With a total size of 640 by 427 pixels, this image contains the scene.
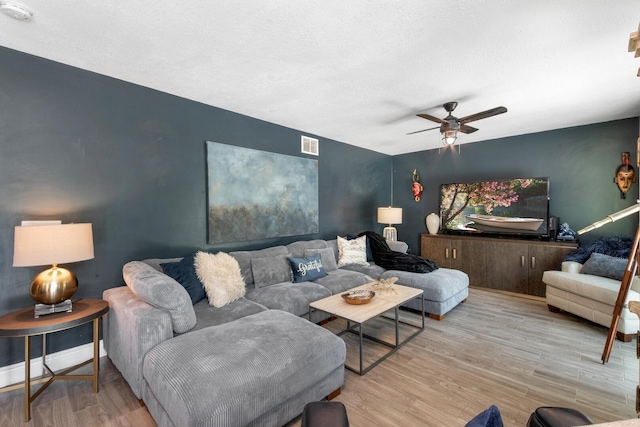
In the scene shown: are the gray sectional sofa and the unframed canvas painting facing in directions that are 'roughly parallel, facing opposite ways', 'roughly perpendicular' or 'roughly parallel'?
roughly parallel

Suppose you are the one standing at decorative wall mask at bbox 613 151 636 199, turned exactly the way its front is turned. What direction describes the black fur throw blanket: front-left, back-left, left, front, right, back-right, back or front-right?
front-right

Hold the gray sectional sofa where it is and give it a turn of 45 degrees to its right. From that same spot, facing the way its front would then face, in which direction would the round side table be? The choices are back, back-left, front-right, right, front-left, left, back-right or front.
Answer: right

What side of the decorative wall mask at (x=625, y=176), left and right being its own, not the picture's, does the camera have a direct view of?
front

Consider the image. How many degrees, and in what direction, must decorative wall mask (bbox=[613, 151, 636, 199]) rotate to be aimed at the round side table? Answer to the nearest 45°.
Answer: approximately 45° to its right

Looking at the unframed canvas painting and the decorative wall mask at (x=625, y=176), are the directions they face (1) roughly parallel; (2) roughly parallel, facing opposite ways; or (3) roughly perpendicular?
roughly perpendicular

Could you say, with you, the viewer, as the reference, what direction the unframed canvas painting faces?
facing the viewer and to the right of the viewer

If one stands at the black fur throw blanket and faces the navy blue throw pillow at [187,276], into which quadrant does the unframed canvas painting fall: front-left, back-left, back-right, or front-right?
front-right

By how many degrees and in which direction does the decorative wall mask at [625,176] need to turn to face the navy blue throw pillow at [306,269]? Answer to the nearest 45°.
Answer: approximately 45° to its right

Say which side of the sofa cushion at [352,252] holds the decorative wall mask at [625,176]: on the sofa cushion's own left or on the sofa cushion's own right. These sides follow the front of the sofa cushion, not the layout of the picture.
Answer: on the sofa cushion's own left

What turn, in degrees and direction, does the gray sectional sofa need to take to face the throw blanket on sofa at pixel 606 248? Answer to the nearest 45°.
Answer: approximately 45° to its left

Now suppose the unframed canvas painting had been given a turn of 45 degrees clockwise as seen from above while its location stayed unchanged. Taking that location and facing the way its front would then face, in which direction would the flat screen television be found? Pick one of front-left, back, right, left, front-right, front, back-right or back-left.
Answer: left
